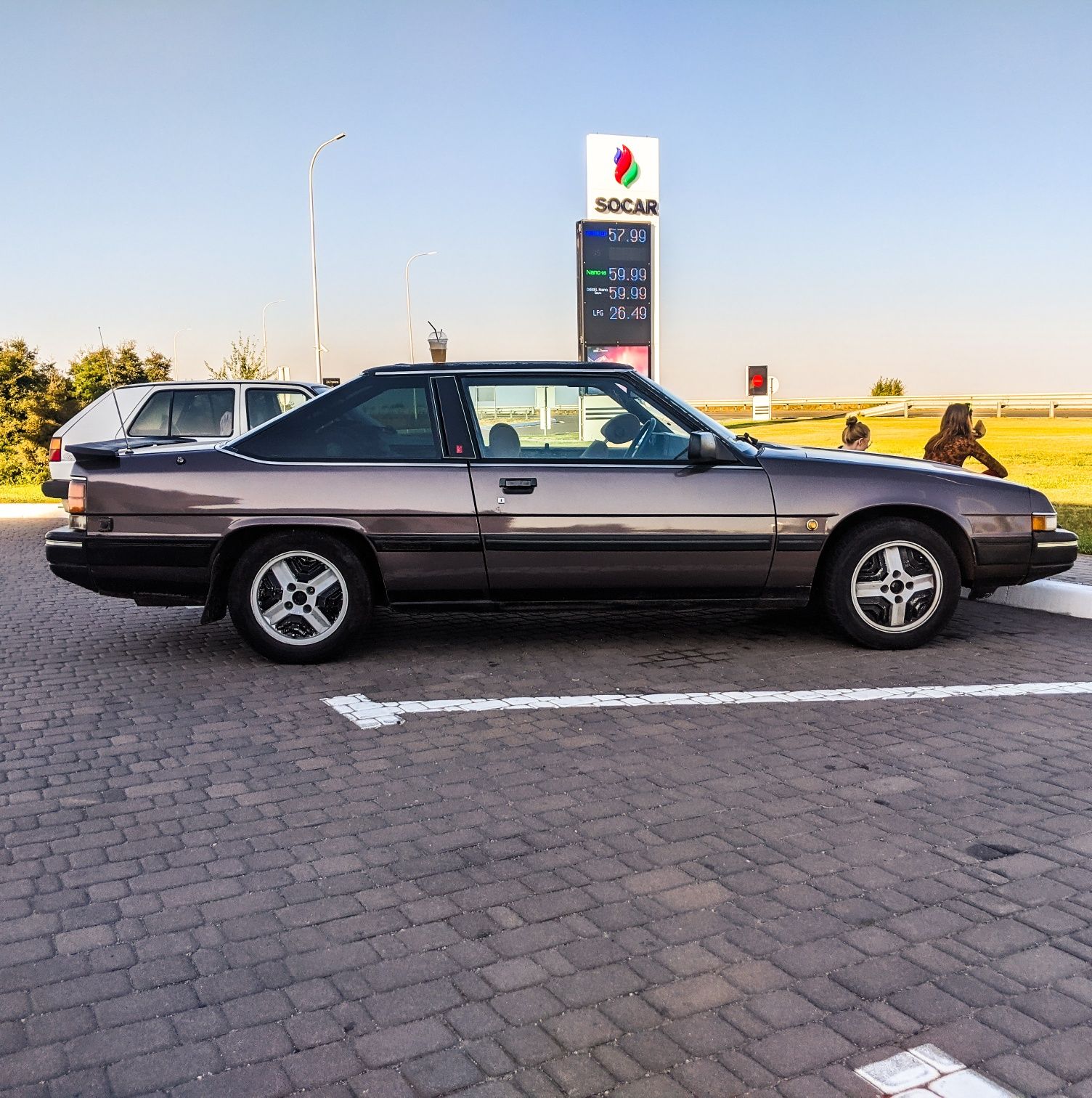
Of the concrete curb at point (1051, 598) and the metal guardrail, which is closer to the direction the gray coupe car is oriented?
the concrete curb

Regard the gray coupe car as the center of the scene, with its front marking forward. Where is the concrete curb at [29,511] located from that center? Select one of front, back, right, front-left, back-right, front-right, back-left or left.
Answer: back-left

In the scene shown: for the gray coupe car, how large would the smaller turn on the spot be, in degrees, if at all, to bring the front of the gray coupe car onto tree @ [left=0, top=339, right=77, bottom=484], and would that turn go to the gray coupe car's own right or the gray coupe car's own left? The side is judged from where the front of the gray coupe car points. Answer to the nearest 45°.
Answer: approximately 135° to the gray coupe car's own left

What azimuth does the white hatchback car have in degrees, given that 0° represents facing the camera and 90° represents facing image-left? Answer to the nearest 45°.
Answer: approximately 270°

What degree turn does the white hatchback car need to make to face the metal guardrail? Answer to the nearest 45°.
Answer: approximately 45° to its left

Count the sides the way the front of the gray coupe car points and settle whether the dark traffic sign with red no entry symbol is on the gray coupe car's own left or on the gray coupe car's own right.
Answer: on the gray coupe car's own left

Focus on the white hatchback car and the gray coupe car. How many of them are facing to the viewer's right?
2

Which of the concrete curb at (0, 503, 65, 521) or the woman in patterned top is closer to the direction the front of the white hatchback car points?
the woman in patterned top

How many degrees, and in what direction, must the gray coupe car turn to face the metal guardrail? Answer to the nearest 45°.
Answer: approximately 45° to its left

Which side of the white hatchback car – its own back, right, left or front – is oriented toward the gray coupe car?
right

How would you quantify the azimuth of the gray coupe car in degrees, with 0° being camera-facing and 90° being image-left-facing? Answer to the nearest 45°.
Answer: approximately 270°
